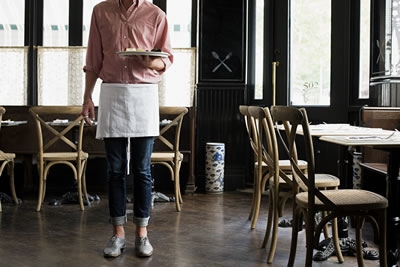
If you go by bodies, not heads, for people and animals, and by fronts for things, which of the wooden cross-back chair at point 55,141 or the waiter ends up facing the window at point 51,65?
the wooden cross-back chair

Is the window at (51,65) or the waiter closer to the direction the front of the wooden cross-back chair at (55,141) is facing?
the window

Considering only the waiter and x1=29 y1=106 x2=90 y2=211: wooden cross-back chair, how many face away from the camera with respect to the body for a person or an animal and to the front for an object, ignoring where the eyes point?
1

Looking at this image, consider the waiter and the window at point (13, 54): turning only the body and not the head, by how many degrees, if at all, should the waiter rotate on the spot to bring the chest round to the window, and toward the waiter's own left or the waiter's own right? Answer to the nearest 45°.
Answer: approximately 180°

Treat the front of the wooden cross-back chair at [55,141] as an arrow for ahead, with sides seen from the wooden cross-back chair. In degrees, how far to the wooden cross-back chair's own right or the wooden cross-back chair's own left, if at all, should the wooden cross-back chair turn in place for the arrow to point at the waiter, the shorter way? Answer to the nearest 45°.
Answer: approximately 180°

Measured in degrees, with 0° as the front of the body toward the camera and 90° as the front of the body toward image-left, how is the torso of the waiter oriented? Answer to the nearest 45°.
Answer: approximately 0°

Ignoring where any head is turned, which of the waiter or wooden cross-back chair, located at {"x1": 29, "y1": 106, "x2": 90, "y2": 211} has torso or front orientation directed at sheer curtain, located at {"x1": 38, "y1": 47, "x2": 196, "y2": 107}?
the wooden cross-back chair

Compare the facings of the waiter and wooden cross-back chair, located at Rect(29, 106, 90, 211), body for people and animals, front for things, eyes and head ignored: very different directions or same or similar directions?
very different directions

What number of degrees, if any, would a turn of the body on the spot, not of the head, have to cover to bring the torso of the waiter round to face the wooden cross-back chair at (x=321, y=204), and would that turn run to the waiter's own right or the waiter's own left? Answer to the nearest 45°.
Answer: approximately 45° to the waiter's own left

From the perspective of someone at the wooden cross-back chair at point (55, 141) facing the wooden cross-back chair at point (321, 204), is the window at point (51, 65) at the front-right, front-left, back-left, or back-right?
back-left

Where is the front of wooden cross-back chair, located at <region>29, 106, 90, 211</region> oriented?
away from the camera

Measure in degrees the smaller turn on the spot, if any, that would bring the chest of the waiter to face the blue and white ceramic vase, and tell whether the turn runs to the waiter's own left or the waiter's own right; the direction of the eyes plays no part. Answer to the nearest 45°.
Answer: approximately 180°

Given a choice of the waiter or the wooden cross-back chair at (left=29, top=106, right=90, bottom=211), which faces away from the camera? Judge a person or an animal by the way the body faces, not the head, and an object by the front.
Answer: the wooden cross-back chair
